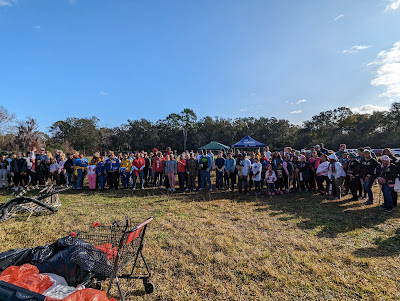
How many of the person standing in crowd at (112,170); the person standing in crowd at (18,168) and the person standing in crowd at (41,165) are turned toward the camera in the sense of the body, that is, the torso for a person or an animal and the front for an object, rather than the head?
3

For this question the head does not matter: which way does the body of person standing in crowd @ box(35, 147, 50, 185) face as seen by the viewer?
toward the camera

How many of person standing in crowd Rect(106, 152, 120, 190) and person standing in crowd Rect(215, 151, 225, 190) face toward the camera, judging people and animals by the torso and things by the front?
2

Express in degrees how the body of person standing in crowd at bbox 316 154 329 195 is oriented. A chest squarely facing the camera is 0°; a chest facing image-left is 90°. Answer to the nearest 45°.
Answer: approximately 45°

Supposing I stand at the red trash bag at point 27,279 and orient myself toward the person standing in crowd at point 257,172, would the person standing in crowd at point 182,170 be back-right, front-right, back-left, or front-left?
front-left

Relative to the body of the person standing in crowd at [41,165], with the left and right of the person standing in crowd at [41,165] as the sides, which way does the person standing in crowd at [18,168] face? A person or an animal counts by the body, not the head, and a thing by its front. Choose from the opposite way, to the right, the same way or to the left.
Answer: the same way

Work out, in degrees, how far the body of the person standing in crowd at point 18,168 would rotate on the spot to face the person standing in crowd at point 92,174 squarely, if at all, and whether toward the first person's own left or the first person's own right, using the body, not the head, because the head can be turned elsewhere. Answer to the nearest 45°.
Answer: approximately 45° to the first person's own left

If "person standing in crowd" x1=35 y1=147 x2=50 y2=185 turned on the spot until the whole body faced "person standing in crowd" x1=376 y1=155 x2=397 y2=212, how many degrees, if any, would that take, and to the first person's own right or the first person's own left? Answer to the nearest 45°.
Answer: approximately 45° to the first person's own left

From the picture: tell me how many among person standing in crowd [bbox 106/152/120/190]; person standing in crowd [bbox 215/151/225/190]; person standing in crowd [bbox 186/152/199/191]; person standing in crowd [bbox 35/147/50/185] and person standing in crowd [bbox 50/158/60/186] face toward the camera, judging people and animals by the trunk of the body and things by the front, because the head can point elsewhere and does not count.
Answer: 5

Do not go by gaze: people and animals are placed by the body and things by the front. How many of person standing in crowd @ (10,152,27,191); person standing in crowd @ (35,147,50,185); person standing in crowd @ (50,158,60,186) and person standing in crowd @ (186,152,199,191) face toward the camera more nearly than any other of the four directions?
4

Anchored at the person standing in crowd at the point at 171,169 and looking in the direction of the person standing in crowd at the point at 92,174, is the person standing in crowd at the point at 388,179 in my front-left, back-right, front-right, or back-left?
back-left

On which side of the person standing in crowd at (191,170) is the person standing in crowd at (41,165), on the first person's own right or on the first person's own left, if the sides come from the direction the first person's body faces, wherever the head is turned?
on the first person's own right

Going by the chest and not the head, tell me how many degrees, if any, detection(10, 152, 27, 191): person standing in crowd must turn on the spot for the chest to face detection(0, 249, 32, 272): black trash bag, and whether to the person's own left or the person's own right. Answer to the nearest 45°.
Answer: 0° — they already face it

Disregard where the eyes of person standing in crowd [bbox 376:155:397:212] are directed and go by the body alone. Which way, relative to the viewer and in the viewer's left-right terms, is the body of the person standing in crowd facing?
facing the viewer and to the left of the viewer

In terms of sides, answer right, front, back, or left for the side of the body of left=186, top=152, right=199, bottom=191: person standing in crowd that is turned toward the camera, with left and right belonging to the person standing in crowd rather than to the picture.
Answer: front

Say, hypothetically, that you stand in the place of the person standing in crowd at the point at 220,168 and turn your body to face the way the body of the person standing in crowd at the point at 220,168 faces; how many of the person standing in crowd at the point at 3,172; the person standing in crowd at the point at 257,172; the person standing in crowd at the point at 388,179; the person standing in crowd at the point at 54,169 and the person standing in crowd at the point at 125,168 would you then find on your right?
3

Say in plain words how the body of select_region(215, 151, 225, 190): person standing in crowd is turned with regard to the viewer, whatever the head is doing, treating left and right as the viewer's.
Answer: facing the viewer
